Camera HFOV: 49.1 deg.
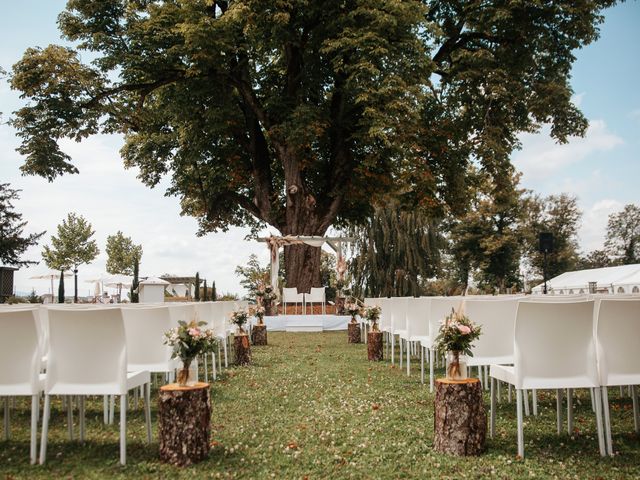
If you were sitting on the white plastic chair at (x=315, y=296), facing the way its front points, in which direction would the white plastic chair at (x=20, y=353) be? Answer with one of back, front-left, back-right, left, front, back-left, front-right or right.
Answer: back-left

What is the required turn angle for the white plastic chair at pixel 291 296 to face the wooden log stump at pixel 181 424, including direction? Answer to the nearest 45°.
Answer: approximately 135° to its right

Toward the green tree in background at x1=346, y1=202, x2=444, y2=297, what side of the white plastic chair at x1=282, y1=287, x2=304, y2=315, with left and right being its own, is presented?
front

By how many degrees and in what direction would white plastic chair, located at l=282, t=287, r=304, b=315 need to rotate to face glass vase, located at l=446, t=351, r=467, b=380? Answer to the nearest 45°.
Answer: approximately 135° to its right

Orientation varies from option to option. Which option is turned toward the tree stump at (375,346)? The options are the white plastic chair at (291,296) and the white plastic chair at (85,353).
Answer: the white plastic chair at (85,353)

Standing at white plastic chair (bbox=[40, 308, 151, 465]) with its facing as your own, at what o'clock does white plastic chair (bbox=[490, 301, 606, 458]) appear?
white plastic chair (bbox=[490, 301, 606, 458]) is roughly at 2 o'clock from white plastic chair (bbox=[40, 308, 151, 465]).

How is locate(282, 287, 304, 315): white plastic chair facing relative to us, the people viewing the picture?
facing away from the viewer and to the right of the viewer

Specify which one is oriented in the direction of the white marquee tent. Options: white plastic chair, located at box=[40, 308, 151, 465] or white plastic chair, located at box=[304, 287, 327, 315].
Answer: white plastic chair, located at box=[40, 308, 151, 465]

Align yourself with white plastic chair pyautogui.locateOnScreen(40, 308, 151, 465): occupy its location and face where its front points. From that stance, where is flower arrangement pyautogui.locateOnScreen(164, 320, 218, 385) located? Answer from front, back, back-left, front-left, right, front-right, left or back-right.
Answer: front-right

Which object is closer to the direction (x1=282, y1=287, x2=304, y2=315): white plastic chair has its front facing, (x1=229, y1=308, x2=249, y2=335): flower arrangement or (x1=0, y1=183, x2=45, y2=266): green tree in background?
the green tree in background

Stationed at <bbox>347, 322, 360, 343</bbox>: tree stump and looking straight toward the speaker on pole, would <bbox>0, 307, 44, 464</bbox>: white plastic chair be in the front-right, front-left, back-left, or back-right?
back-right

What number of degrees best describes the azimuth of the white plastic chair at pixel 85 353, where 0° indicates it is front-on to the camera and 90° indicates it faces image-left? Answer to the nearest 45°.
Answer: approximately 225°

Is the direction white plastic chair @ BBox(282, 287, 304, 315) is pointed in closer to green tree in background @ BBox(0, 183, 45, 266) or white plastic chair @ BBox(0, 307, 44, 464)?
the green tree in background

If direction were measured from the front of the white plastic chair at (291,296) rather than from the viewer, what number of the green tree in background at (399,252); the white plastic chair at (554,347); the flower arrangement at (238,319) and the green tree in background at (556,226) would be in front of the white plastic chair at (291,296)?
2

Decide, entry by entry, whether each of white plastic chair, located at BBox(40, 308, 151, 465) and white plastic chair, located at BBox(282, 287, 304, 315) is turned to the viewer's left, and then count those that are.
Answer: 0

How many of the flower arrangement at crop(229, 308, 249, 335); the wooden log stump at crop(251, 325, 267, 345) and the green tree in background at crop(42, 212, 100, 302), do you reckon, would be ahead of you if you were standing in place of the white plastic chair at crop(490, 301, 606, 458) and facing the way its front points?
3

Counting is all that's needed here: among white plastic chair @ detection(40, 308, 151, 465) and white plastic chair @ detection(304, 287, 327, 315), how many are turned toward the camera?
0
